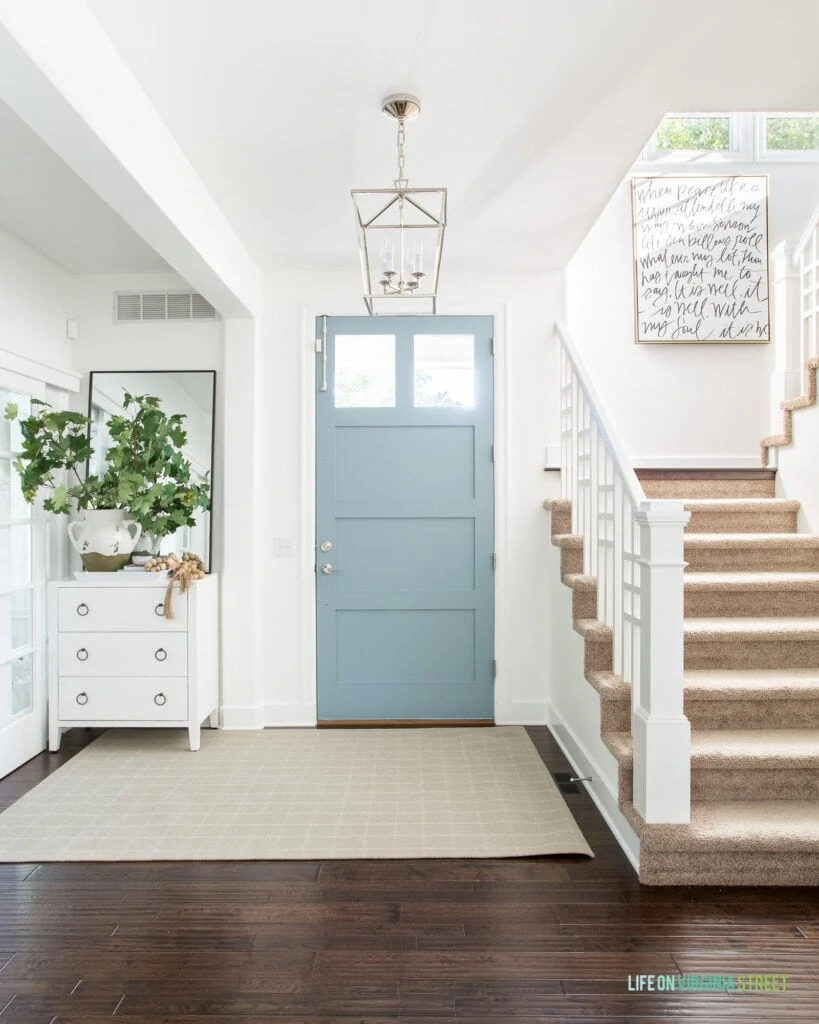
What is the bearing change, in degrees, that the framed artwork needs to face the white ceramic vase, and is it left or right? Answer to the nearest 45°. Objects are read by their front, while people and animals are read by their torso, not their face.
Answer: approximately 45° to its right

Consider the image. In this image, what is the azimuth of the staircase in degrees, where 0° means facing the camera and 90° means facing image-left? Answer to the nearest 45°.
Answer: approximately 0°

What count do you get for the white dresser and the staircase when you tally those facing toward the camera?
2

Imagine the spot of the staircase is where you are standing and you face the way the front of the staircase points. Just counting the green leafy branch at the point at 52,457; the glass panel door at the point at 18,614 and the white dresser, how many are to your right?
3

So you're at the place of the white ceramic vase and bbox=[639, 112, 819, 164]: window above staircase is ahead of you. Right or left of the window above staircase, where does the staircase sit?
right

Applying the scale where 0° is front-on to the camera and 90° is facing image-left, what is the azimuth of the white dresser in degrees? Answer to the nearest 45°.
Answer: approximately 0°

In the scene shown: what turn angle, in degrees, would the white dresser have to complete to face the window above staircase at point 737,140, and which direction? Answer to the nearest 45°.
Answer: approximately 90° to its left

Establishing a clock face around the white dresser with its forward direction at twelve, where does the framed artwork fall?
The framed artwork is roughly at 9 o'clock from the white dresser.

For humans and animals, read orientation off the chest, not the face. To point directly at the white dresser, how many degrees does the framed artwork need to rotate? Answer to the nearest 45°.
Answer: approximately 45° to its right
